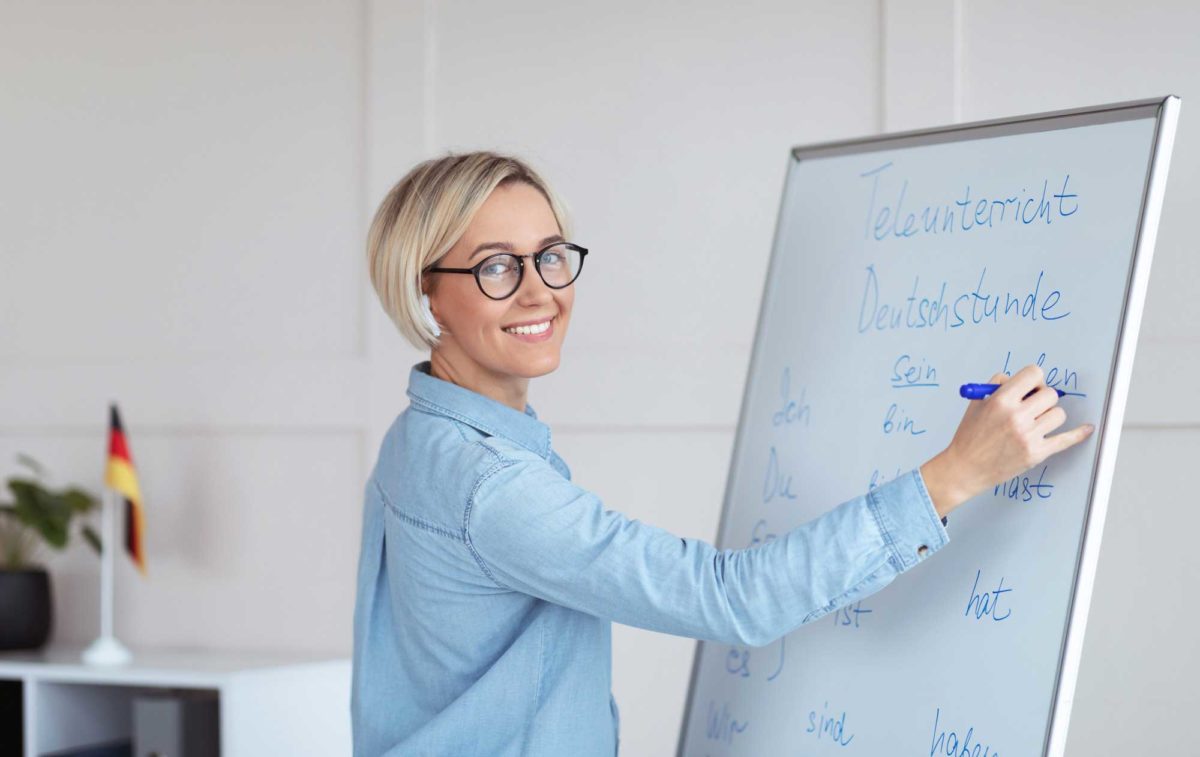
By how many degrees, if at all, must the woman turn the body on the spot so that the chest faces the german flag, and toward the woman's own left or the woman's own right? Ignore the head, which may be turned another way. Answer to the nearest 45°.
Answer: approximately 135° to the woman's own left

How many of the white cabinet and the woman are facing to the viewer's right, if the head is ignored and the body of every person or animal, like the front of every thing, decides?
1

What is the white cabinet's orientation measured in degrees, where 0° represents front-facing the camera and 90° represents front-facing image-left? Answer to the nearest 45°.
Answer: approximately 45°

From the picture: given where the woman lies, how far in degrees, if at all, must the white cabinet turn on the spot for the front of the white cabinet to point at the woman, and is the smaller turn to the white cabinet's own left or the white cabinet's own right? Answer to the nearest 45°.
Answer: approximately 45° to the white cabinet's own left

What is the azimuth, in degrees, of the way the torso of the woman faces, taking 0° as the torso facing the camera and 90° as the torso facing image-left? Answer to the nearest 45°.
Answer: approximately 270°

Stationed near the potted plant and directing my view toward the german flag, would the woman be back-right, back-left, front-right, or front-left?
front-right

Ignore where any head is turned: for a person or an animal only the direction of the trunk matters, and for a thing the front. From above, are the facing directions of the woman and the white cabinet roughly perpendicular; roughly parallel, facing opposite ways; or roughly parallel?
roughly perpendicular

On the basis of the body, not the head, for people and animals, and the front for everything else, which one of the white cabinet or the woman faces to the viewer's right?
the woman
